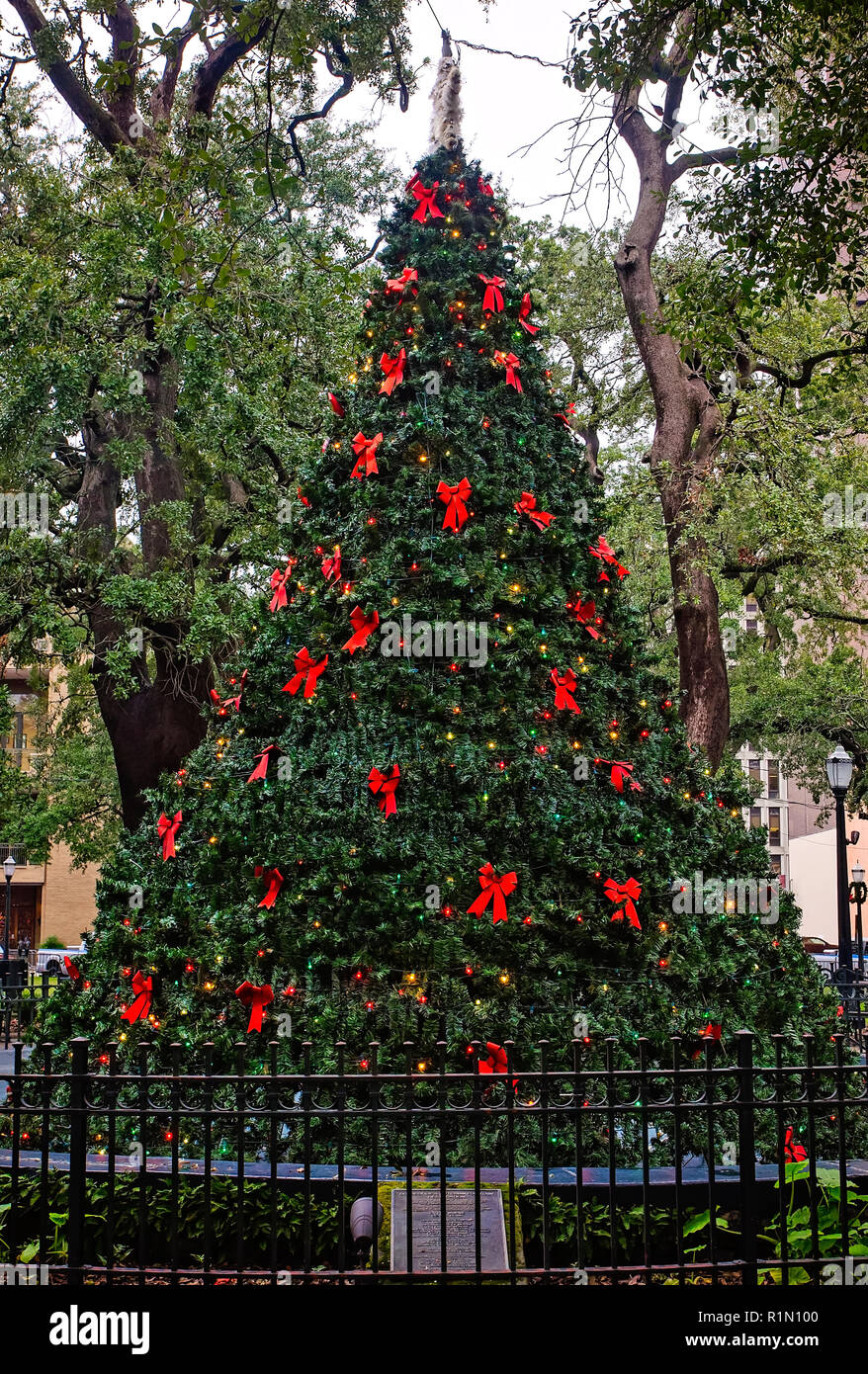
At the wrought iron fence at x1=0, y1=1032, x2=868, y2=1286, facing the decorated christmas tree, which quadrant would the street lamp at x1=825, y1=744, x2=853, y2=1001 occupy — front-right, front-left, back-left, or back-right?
front-right

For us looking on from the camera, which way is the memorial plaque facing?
facing the viewer

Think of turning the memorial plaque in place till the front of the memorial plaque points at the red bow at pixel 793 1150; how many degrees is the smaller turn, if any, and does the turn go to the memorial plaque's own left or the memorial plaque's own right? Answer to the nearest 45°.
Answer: approximately 135° to the memorial plaque's own left

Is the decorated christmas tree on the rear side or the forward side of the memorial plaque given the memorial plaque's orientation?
on the rear side
